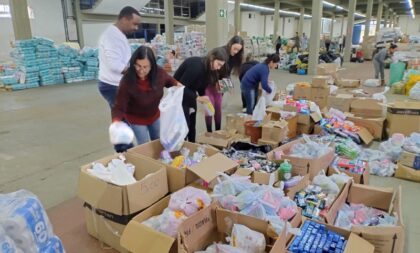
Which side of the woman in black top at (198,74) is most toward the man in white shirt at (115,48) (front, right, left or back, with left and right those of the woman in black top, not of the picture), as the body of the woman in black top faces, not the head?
right

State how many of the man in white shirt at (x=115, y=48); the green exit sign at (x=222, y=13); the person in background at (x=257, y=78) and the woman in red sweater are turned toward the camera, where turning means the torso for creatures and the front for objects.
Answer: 2

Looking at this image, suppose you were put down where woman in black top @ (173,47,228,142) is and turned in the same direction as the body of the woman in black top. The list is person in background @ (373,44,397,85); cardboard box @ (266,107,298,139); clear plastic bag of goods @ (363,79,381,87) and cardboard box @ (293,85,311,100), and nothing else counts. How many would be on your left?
4

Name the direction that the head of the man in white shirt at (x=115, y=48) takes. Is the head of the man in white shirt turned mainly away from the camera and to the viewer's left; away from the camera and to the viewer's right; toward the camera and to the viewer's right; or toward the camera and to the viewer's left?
toward the camera and to the viewer's right

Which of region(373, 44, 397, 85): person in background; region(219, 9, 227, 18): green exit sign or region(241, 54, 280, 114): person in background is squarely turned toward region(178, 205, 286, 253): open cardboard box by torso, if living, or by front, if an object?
the green exit sign

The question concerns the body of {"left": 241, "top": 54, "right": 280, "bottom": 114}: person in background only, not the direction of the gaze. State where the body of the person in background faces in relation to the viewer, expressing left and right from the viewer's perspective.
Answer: facing to the right of the viewer

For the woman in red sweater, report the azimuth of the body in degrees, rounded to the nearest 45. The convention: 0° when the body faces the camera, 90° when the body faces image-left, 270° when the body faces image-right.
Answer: approximately 0°

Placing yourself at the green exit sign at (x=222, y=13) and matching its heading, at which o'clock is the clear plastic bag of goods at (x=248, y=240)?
The clear plastic bag of goods is roughly at 12 o'clock from the green exit sign.
